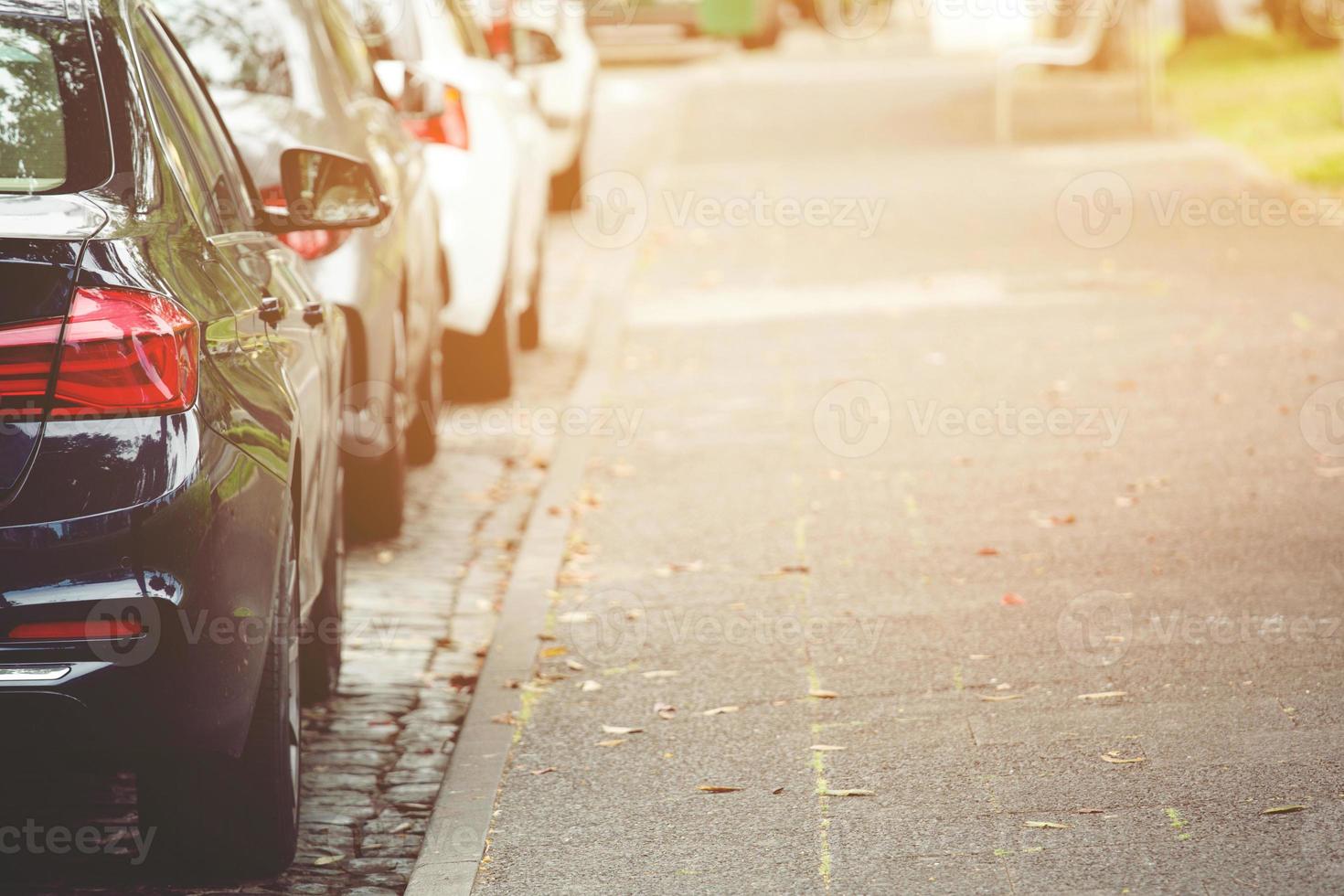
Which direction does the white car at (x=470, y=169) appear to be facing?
away from the camera

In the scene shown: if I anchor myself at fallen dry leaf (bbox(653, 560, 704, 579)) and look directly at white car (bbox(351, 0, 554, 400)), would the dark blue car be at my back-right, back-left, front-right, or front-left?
back-left

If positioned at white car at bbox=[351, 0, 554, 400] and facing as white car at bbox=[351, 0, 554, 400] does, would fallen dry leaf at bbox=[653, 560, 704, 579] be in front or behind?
behind

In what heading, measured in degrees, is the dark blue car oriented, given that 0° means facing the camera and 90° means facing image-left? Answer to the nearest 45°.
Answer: approximately 180°

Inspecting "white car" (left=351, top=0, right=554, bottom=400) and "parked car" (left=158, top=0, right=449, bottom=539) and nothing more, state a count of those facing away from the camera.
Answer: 2

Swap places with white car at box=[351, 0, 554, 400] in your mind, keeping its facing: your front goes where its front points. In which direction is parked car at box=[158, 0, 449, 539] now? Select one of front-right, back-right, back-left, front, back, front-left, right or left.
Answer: back
